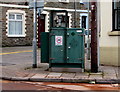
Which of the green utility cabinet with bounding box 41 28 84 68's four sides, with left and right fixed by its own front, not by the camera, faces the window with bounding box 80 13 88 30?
back

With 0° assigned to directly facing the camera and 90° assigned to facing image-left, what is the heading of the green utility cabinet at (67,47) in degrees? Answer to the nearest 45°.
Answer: approximately 0°

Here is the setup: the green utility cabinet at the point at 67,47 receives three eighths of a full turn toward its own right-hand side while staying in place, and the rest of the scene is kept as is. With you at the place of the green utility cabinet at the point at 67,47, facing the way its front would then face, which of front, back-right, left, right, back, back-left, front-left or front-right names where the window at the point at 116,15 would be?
right
